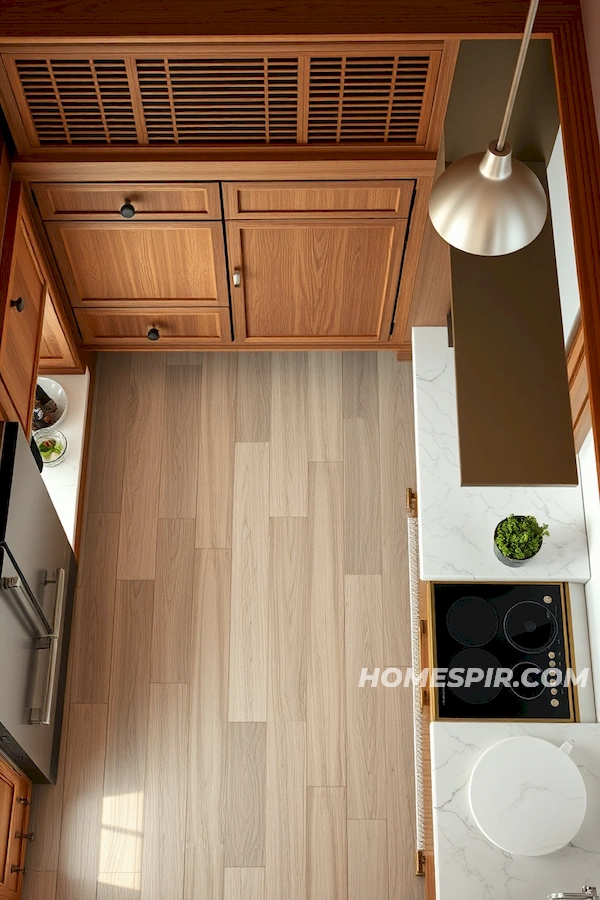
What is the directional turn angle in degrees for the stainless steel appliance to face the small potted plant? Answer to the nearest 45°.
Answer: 0° — it already faces it

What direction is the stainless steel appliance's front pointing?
to the viewer's right

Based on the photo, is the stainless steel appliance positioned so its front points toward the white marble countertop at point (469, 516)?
yes

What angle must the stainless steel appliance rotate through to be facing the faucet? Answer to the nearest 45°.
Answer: approximately 45° to its right
